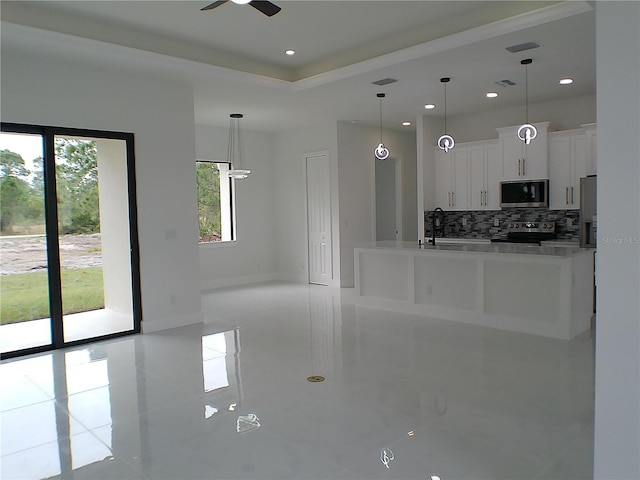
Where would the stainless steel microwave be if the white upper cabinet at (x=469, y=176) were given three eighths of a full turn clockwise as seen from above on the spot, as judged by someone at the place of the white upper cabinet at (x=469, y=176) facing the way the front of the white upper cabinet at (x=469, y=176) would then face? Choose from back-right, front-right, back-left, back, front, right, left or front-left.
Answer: back

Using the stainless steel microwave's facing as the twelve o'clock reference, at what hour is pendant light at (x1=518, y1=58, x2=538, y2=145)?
The pendant light is roughly at 12 o'clock from the stainless steel microwave.

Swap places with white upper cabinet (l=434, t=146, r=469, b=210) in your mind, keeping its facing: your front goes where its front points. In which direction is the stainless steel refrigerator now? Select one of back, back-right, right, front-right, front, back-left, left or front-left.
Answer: front-left

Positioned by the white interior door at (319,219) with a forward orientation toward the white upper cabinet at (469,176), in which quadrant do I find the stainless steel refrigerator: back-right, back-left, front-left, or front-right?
front-right

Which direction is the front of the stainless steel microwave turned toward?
toward the camera

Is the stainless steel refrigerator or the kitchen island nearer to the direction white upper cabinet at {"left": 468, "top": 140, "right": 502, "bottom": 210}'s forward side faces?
the kitchen island

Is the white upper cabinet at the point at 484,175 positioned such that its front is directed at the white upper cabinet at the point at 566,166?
no

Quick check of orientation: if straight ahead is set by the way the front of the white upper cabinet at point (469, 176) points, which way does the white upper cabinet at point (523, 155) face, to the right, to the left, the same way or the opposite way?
the same way

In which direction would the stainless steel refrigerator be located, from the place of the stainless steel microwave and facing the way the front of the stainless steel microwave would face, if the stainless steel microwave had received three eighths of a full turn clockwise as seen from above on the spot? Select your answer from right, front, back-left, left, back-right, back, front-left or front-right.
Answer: back

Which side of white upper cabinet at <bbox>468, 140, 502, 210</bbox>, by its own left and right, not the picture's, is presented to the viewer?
front

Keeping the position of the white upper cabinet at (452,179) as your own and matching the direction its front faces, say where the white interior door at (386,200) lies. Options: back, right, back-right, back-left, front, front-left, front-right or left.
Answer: back-right

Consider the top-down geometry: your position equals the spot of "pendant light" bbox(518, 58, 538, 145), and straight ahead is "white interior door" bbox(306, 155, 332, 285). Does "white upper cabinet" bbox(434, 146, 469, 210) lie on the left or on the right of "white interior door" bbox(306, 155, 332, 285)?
right

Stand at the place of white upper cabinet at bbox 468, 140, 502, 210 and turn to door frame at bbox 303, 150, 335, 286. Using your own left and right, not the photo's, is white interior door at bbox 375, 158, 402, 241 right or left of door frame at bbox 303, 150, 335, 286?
right

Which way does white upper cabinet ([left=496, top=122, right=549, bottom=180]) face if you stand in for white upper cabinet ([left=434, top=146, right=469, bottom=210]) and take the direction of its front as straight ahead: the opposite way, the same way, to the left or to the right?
the same way

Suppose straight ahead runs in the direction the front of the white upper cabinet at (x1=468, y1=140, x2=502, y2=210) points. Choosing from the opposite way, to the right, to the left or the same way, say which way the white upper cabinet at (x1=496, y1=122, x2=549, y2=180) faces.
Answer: the same way

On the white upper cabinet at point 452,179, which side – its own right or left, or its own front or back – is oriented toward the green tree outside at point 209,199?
right

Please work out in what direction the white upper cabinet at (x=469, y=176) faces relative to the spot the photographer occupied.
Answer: facing the viewer
